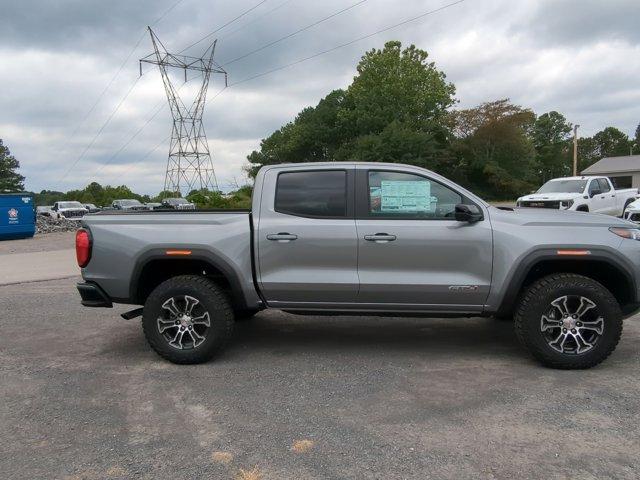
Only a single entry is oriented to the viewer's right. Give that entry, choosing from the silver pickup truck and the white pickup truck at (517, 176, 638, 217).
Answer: the silver pickup truck

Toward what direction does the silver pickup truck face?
to the viewer's right

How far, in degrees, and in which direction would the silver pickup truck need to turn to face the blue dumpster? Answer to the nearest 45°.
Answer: approximately 135° to its left

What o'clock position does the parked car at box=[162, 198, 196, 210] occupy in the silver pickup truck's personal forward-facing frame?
The parked car is roughly at 8 o'clock from the silver pickup truck.

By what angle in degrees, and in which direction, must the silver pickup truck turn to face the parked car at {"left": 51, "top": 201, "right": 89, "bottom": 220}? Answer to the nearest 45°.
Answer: approximately 135° to its left

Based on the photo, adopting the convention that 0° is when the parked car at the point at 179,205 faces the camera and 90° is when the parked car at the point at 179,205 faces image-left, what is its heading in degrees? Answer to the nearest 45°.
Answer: approximately 315°

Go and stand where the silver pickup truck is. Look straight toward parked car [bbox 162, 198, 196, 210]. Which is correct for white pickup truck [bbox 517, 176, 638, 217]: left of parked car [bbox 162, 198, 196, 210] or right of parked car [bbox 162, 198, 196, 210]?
right

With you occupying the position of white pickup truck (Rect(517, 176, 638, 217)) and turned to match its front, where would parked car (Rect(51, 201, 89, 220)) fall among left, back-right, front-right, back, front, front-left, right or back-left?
front-right

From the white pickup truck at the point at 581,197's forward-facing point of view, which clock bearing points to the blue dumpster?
The blue dumpster is roughly at 1 o'clock from the white pickup truck.

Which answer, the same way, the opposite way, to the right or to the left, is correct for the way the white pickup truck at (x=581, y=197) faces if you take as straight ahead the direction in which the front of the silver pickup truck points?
the opposite way

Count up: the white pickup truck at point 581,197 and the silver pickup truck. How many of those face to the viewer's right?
1

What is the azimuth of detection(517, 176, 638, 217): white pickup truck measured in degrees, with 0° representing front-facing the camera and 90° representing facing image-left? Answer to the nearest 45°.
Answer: approximately 45°

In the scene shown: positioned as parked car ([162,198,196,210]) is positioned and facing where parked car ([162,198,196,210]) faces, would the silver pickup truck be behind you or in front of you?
in front

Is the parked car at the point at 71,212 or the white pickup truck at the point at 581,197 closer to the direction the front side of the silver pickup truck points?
the white pickup truck
